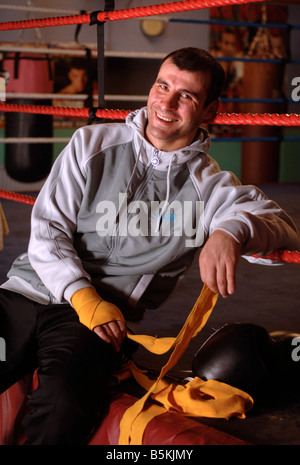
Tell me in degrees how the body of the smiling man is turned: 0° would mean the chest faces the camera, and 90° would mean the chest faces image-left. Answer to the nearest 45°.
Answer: approximately 0°

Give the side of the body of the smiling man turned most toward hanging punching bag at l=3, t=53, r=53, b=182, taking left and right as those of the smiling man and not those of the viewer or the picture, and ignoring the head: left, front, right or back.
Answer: back
